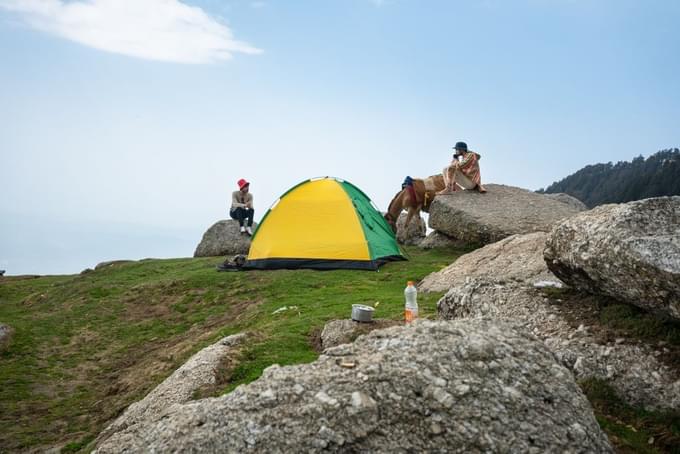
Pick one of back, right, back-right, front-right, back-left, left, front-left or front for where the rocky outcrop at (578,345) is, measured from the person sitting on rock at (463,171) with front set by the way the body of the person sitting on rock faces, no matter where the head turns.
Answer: front-left

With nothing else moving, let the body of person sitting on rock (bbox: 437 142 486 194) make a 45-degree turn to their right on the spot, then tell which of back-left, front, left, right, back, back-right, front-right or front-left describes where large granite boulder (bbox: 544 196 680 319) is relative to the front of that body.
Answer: left

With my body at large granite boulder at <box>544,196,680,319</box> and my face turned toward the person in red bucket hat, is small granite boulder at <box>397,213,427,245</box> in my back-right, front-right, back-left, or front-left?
front-right

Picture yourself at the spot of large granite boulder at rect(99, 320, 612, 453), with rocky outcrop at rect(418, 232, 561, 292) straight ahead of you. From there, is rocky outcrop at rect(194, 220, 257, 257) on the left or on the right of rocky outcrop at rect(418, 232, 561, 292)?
left
